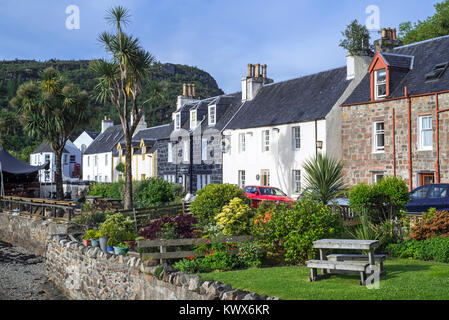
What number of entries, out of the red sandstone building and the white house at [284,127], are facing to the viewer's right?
0

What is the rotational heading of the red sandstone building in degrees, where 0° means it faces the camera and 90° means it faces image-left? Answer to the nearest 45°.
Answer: approximately 45°

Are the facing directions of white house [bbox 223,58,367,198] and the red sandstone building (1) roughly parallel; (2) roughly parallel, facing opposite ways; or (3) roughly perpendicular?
roughly parallel

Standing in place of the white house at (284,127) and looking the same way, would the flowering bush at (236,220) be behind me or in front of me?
in front

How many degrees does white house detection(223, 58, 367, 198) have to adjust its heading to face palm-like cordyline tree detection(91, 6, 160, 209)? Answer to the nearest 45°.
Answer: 0° — it already faces it

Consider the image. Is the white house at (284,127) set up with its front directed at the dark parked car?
no

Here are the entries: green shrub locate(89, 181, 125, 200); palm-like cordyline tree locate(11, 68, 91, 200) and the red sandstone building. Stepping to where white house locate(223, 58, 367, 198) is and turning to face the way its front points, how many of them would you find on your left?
1

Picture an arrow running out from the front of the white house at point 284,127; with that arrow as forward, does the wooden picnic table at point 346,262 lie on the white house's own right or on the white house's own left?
on the white house's own left

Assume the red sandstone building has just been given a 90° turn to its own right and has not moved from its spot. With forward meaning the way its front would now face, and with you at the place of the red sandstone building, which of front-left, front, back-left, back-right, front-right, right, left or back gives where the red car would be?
front-left

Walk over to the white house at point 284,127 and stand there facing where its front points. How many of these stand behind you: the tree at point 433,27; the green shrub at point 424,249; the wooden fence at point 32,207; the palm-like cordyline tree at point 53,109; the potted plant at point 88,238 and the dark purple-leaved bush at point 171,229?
1

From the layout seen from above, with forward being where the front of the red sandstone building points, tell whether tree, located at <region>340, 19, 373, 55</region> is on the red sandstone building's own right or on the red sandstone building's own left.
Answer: on the red sandstone building's own right

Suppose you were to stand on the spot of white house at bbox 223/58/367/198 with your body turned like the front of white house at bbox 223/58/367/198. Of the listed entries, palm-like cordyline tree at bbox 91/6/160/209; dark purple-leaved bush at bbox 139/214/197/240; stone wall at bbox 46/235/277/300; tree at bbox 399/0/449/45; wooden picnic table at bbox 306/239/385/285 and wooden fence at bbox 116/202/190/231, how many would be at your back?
1

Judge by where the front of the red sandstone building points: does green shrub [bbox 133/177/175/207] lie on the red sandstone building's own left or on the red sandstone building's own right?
on the red sandstone building's own right

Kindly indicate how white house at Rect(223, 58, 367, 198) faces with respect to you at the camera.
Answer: facing the viewer and to the left of the viewer

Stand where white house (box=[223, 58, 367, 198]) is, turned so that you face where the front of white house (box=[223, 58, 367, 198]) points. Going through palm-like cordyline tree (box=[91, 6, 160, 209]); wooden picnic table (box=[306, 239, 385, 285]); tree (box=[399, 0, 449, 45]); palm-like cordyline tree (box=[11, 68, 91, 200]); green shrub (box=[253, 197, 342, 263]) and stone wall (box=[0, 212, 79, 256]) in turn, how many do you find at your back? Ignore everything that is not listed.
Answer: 1

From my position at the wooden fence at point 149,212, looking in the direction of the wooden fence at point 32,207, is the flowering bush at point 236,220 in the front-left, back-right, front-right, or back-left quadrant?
back-left

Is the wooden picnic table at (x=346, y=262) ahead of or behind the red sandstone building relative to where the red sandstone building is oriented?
ahead
